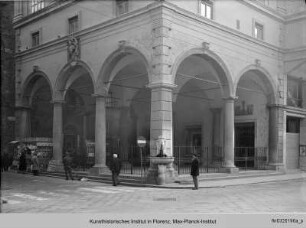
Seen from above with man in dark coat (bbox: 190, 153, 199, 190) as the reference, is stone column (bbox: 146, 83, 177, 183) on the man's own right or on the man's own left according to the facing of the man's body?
on the man's own right

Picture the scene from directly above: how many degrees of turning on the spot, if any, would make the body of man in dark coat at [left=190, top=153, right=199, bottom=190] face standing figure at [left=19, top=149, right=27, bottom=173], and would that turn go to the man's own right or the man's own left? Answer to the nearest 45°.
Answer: approximately 45° to the man's own right

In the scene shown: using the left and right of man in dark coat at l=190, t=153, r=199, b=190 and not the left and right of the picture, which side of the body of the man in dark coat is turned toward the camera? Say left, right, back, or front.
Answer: left
